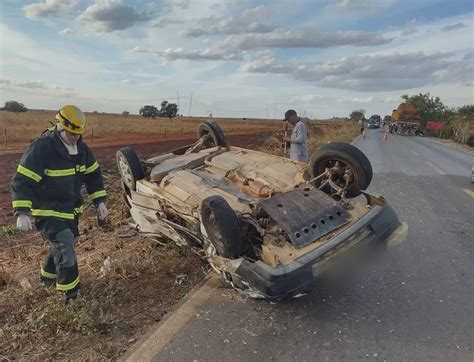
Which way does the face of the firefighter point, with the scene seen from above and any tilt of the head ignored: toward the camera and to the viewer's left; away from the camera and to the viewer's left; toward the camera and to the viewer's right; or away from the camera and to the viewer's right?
toward the camera and to the viewer's right

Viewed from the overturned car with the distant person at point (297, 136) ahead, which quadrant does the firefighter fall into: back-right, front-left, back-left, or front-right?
back-left

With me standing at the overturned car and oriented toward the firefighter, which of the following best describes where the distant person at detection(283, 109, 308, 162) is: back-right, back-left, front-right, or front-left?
back-right

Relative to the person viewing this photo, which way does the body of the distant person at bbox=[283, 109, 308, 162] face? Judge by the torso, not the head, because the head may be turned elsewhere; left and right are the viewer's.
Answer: facing to the left of the viewer

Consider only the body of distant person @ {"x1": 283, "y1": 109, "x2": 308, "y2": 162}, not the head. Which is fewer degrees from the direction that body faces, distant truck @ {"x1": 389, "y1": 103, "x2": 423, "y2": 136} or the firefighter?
the firefighter

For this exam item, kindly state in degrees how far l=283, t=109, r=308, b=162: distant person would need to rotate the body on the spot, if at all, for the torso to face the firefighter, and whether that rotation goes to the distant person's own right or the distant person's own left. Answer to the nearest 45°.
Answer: approximately 45° to the distant person's own left
